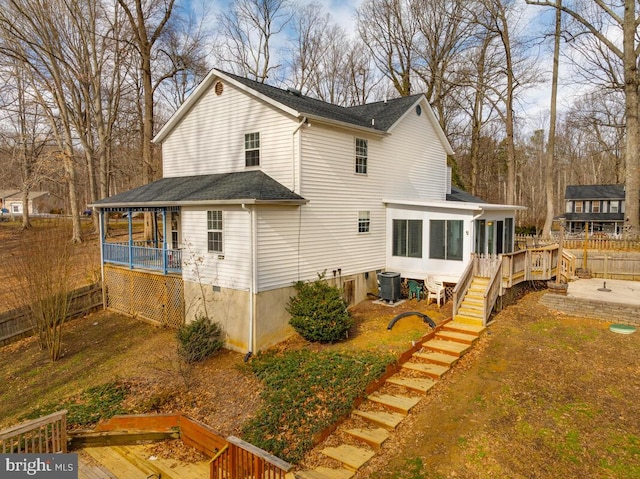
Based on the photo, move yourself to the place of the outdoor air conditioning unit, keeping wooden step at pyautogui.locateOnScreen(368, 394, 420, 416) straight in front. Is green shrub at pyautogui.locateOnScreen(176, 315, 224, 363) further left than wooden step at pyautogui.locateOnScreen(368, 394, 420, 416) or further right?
right

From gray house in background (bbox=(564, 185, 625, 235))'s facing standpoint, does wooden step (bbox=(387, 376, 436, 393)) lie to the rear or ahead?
ahead

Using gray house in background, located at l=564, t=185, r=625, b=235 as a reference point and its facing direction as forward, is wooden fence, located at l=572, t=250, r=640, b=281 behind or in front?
in front

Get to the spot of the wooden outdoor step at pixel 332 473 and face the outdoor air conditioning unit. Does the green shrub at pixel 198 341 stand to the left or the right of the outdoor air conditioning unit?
left

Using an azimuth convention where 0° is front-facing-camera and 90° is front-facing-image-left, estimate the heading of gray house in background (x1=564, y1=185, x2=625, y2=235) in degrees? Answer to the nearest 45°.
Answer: approximately 0°

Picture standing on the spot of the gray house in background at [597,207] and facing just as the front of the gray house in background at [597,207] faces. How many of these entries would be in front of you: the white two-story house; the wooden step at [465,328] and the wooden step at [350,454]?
3

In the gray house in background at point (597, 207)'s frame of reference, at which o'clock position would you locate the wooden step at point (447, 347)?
The wooden step is roughly at 12 o'clock from the gray house in background.

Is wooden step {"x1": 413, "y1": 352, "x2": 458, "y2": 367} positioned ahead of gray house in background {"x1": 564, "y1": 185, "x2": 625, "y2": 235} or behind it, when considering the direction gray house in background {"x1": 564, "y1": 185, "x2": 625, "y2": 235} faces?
ahead

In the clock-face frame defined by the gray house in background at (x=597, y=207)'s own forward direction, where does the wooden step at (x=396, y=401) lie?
The wooden step is roughly at 12 o'clock from the gray house in background.
